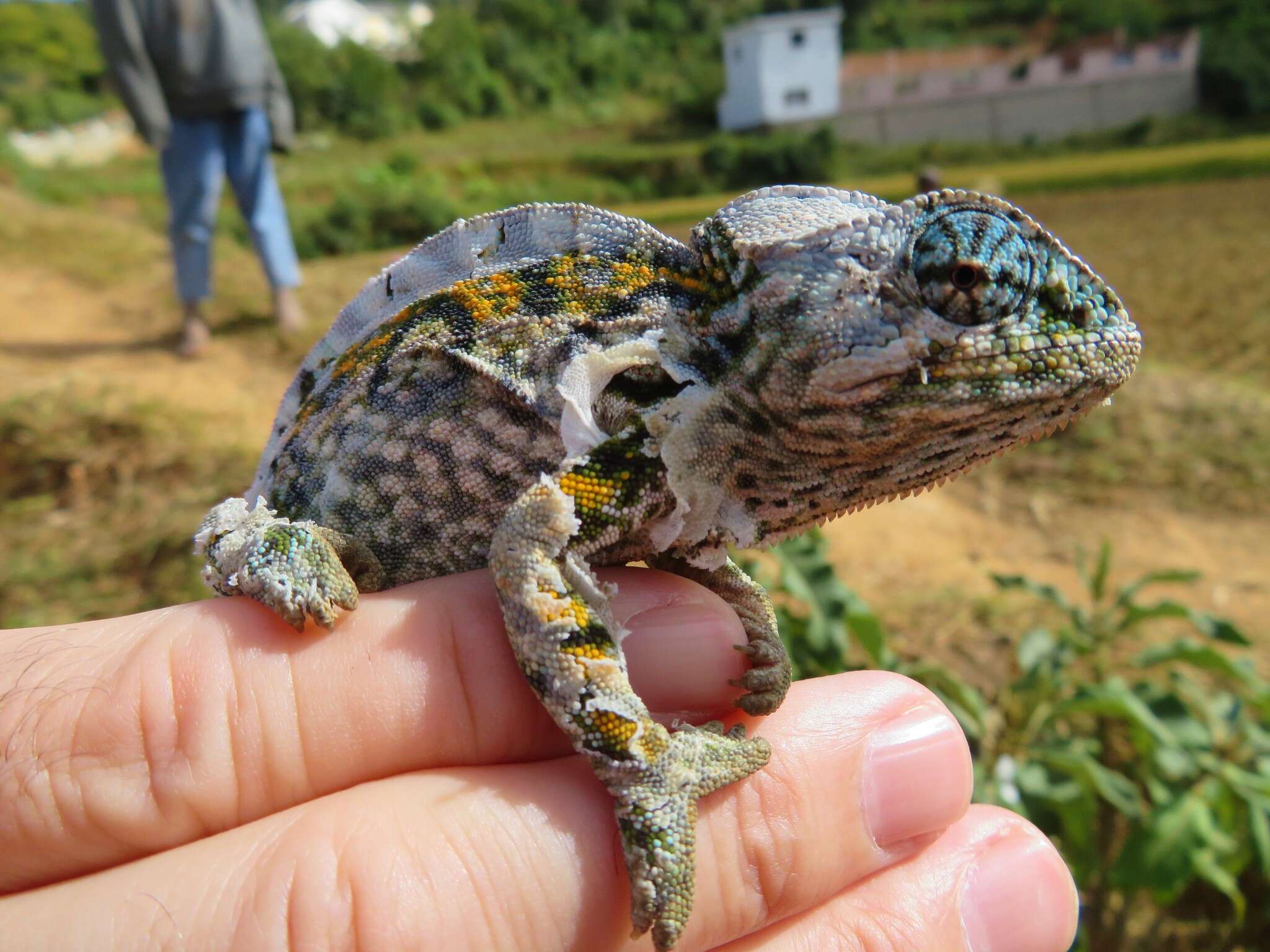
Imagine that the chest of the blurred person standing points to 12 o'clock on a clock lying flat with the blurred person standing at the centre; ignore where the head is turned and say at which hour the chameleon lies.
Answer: The chameleon is roughly at 12 o'clock from the blurred person standing.

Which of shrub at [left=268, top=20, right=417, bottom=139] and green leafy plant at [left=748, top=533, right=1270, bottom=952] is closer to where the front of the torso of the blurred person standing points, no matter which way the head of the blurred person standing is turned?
the green leafy plant

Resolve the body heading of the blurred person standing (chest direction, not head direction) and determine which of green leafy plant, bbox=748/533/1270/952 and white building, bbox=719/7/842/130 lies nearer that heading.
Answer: the green leafy plant

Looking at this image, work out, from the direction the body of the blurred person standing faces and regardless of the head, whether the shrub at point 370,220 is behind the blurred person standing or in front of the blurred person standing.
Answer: behind

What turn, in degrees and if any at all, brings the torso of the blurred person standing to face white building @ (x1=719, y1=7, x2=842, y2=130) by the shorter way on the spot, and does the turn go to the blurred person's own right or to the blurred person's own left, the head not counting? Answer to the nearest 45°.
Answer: approximately 135° to the blurred person's own left

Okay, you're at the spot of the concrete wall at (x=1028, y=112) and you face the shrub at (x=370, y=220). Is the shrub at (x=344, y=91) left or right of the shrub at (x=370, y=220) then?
right

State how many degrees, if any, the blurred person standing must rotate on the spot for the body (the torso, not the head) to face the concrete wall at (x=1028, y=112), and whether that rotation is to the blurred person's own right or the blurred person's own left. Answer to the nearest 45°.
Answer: approximately 135° to the blurred person's own left
